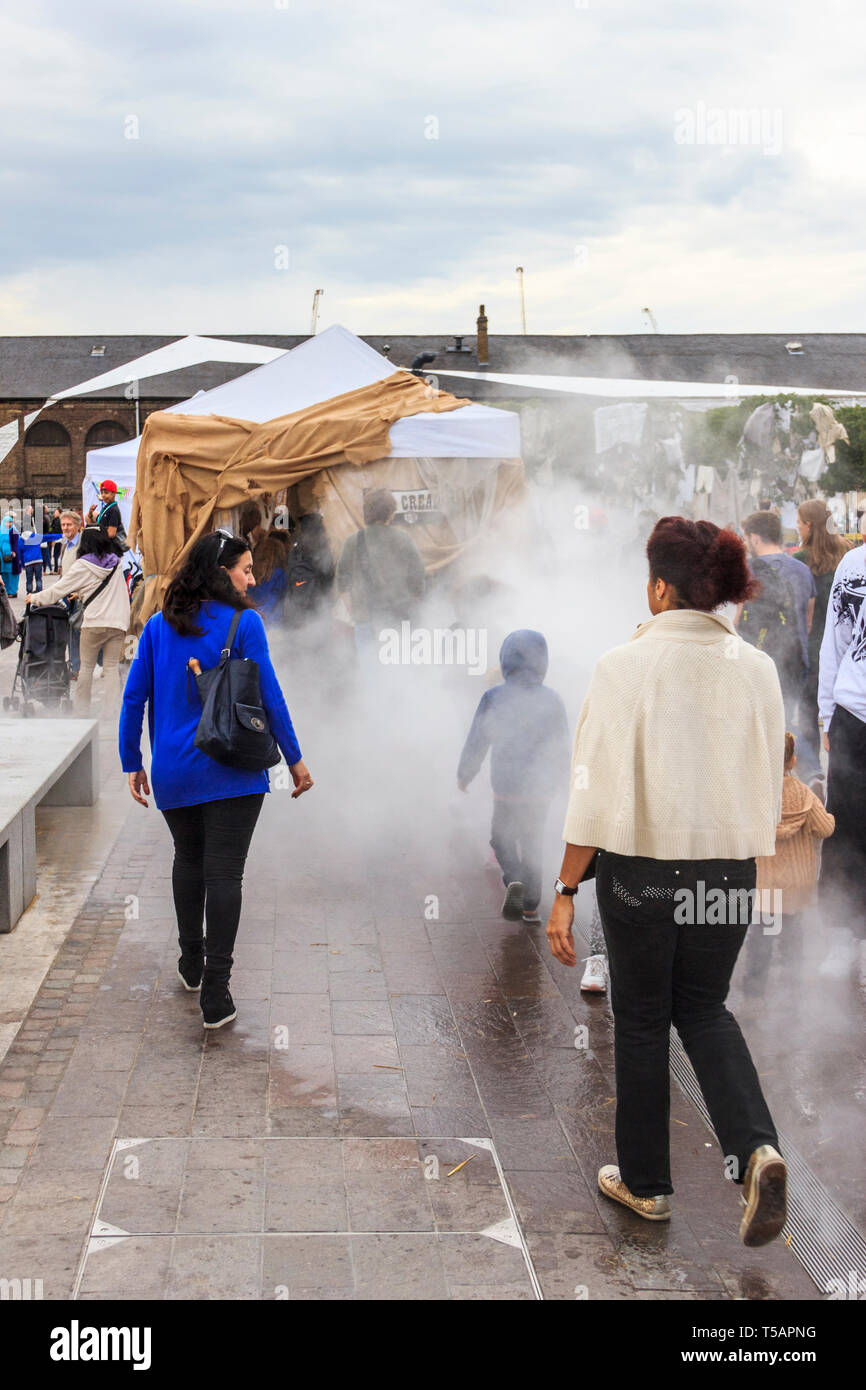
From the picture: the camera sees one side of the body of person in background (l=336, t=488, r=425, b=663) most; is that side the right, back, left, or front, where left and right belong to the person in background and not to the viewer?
back

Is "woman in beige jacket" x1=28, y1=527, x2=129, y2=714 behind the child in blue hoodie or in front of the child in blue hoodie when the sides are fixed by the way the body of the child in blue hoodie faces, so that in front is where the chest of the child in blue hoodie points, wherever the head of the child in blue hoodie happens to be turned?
in front

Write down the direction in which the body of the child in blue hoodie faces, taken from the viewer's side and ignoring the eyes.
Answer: away from the camera

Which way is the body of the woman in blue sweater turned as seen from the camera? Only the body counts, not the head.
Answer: away from the camera

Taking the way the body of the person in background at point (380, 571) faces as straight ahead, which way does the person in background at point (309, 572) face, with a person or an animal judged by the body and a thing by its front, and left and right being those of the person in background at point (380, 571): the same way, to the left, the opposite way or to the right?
the same way

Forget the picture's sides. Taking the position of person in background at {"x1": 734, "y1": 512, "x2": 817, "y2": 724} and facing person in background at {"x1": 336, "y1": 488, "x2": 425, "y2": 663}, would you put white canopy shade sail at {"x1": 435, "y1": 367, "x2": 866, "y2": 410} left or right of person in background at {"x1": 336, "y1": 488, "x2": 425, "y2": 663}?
right

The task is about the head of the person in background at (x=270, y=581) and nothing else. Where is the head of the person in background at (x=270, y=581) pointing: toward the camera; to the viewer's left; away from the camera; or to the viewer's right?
away from the camera

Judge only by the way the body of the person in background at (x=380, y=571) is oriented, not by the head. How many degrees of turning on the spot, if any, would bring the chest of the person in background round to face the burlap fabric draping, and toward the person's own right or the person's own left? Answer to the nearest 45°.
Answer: approximately 45° to the person's own left

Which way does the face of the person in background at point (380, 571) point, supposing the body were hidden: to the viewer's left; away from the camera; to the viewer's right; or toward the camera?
away from the camera

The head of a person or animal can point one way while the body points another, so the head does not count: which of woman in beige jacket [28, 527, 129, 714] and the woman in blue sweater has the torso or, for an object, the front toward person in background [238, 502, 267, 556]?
the woman in blue sweater

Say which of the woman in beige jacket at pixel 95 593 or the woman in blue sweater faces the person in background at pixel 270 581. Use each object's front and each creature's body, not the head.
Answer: the woman in blue sweater

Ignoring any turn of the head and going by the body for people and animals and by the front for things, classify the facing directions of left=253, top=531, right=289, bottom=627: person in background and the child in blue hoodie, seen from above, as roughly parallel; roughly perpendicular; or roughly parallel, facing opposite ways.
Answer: roughly parallel

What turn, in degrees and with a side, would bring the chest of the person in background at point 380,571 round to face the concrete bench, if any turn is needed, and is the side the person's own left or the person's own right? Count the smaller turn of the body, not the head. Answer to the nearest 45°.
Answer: approximately 135° to the person's own left

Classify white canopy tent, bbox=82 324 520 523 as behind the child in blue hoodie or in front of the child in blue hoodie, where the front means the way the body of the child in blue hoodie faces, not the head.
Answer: in front

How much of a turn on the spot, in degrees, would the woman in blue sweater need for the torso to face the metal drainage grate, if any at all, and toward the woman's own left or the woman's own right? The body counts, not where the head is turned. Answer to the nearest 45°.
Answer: approximately 135° to the woman's own right

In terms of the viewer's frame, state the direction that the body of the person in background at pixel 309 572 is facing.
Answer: away from the camera

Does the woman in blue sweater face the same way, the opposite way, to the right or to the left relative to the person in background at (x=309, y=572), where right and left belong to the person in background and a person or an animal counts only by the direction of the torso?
the same way

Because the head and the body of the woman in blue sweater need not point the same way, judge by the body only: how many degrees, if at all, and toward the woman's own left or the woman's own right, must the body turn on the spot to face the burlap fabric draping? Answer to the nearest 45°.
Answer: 0° — they already face it

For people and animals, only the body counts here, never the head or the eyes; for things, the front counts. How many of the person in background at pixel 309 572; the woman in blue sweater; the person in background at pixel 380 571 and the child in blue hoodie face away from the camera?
4
